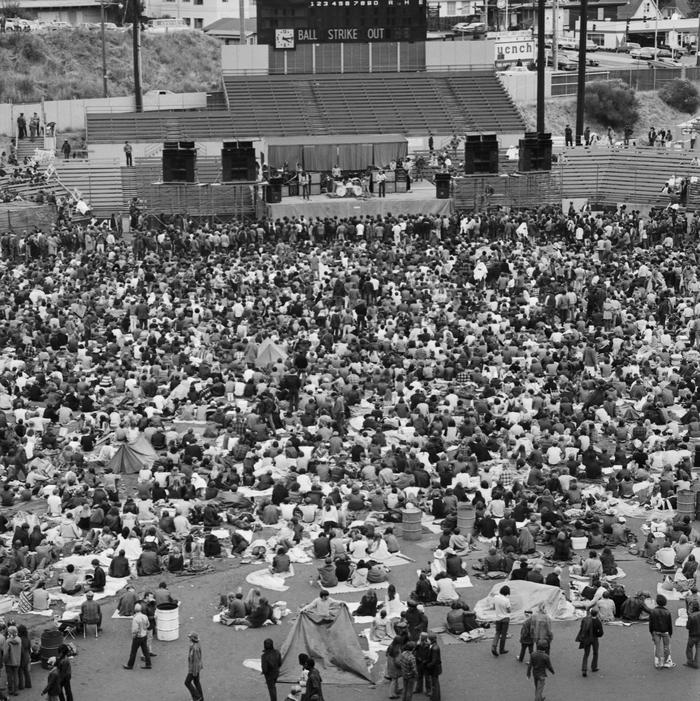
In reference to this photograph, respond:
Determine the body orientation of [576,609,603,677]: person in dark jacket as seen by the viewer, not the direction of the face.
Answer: away from the camera

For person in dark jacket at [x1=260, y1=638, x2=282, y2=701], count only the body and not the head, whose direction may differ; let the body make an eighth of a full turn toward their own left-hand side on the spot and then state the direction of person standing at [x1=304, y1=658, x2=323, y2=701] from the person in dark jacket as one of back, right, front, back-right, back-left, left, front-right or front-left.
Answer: back

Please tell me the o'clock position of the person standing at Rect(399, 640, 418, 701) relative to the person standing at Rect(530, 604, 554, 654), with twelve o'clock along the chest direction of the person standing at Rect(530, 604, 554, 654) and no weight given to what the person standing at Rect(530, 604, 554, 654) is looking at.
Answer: the person standing at Rect(399, 640, 418, 701) is roughly at 8 o'clock from the person standing at Rect(530, 604, 554, 654).

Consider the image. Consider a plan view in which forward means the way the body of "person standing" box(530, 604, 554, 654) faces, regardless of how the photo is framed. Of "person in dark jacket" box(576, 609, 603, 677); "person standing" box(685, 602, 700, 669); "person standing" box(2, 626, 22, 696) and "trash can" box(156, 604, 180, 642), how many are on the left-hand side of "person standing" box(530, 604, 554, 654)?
2

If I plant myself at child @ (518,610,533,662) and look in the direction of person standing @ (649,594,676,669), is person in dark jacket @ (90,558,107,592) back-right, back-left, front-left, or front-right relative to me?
back-left

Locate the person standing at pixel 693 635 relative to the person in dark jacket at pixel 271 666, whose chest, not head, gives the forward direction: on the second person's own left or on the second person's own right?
on the second person's own right

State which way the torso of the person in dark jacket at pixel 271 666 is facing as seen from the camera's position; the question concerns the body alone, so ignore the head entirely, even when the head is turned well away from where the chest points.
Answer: away from the camera

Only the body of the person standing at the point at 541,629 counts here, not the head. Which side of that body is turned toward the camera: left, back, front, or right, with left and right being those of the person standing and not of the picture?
back
